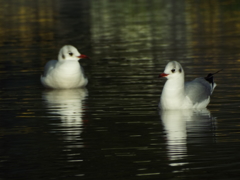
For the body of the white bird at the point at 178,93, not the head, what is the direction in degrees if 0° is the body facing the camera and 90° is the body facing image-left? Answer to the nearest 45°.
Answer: approximately 45°

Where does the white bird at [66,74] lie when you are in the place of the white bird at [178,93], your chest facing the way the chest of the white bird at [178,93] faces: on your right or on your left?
on your right

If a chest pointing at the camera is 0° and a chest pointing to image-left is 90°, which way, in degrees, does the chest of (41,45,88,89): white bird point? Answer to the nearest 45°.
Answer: approximately 315°
